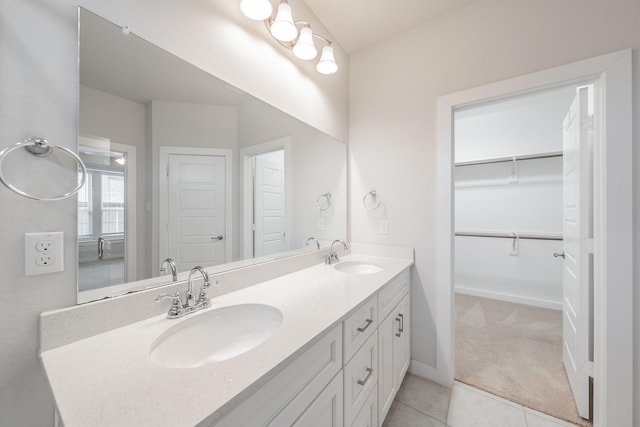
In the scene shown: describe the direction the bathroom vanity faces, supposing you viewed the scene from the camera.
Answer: facing the viewer and to the right of the viewer

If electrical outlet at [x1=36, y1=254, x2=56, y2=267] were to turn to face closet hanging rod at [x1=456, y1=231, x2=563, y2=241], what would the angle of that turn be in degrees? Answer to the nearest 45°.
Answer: approximately 90° to its left

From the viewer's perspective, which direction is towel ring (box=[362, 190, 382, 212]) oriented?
toward the camera

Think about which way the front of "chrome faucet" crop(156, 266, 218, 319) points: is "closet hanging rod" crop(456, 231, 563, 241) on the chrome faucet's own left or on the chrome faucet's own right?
on the chrome faucet's own left

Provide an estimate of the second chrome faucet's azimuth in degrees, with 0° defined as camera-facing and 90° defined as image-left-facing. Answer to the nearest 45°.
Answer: approximately 315°

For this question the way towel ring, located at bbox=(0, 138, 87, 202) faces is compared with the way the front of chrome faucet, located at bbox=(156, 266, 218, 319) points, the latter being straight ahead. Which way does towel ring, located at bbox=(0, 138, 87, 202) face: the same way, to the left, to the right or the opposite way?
the same way
